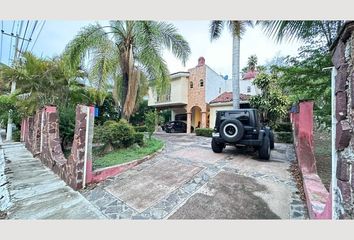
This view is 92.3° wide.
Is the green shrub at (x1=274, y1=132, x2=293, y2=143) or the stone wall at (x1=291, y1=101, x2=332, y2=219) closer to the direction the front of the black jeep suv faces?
the green shrub

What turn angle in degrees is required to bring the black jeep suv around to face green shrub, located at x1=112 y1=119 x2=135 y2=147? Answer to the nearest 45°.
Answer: approximately 135° to its left

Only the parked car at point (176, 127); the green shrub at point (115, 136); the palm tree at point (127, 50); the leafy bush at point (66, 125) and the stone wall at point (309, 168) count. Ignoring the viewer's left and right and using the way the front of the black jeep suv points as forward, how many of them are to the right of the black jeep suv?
1

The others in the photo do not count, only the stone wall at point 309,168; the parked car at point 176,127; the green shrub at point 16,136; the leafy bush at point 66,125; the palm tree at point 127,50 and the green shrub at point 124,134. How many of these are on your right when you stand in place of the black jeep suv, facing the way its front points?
1

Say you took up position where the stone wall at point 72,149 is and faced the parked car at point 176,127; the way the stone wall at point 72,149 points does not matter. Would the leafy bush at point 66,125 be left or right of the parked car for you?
left

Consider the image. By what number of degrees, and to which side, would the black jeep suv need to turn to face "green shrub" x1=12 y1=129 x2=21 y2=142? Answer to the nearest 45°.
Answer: approximately 135° to its left

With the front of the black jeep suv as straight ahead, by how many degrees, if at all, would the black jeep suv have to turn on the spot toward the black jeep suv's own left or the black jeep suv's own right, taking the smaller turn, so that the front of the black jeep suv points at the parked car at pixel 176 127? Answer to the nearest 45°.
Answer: approximately 90° to the black jeep suv's own left

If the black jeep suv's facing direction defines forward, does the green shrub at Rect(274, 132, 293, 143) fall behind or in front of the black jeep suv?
in front

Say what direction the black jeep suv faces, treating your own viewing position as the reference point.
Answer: facing away from the viewer and to the right of the viewer

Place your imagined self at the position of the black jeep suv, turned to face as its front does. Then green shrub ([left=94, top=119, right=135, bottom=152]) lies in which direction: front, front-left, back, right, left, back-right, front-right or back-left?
back-left

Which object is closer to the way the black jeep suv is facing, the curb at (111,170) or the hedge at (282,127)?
the hedge
